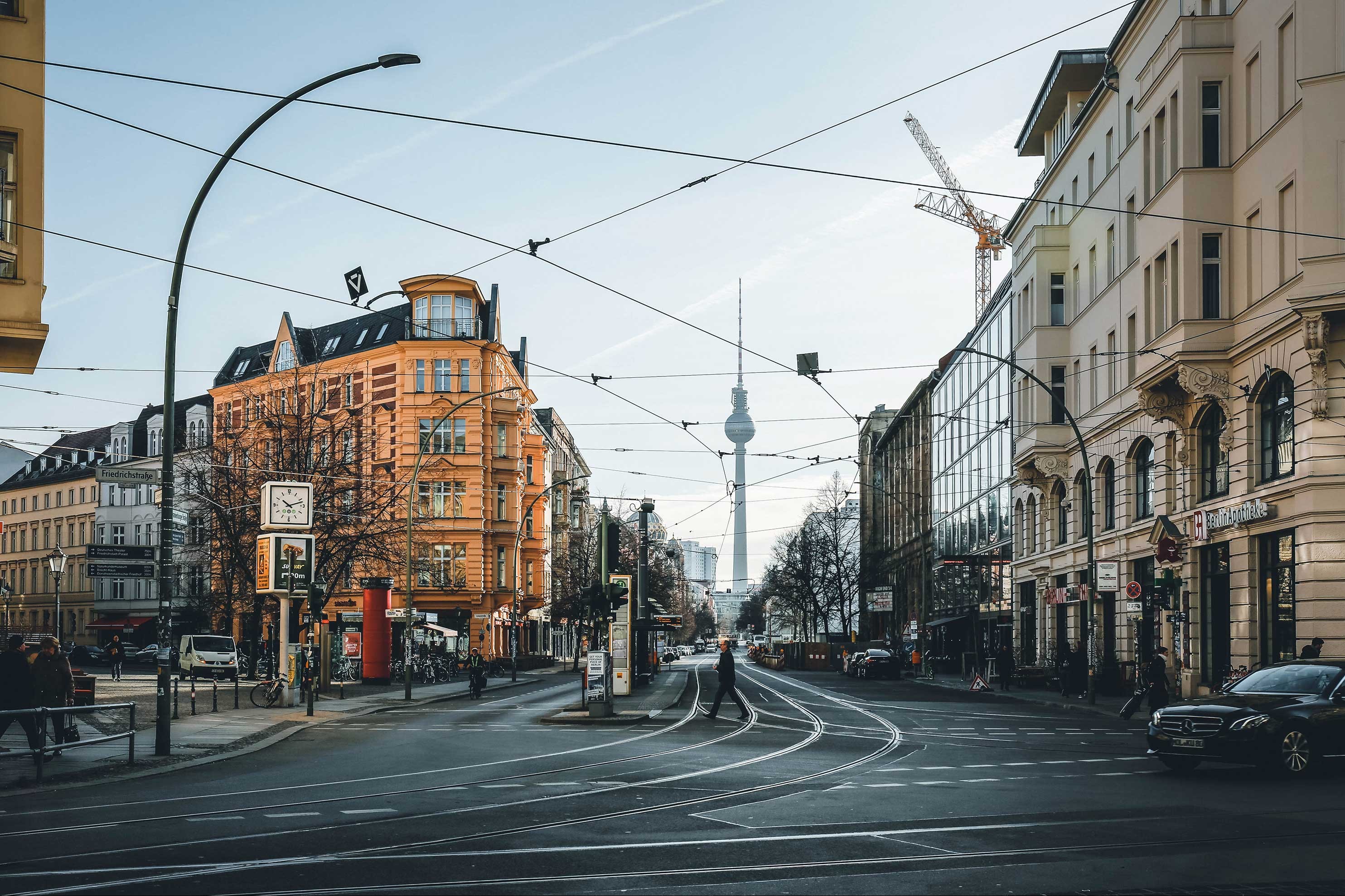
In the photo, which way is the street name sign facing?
toward the camera

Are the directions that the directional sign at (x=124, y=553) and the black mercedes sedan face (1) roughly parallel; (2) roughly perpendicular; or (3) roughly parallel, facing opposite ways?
roughly perpendicular

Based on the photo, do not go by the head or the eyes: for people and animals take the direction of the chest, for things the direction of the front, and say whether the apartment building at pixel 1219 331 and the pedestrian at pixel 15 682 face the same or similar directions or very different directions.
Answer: very different directions

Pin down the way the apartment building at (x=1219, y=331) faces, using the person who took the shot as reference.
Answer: facing the viewer and to the left of the viewer

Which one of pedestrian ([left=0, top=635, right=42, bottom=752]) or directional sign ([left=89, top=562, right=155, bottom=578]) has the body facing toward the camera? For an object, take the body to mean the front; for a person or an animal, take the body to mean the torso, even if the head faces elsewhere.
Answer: the directional sign

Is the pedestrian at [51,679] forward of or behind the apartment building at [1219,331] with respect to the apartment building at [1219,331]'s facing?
forward
